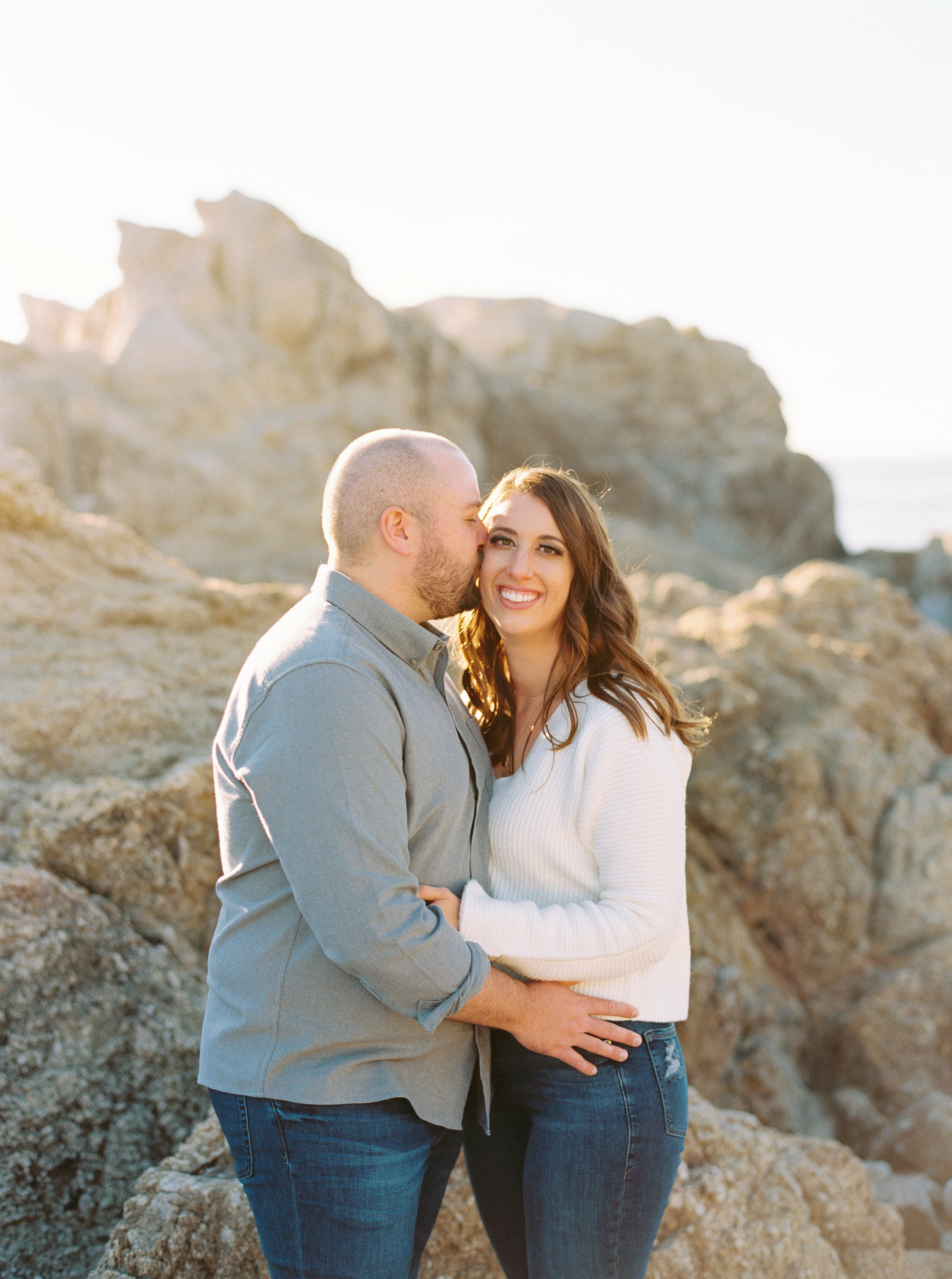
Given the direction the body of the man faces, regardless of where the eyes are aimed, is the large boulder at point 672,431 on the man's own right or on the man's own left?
on the man's own left

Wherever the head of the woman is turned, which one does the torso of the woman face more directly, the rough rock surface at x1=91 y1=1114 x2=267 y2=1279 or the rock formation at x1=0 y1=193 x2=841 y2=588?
the rough rock surface

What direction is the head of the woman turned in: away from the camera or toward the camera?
toward the camera

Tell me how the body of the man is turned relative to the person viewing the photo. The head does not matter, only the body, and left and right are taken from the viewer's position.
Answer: facing to the right of the viewer

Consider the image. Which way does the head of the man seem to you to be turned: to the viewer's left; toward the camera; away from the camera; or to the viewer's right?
to the viewer's right

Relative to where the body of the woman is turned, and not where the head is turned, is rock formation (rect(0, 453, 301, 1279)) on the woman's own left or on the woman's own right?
on the woman's own right

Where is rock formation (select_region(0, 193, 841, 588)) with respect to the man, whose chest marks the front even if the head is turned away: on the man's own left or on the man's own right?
on the man's own left

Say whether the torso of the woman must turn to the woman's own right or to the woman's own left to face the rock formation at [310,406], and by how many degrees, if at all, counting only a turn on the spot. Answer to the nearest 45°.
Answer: approximately 135° to the woman's own right

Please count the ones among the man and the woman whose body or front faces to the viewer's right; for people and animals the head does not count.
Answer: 1

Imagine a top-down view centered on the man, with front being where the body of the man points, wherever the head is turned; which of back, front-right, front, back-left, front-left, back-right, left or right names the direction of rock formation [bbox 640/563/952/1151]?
front-left

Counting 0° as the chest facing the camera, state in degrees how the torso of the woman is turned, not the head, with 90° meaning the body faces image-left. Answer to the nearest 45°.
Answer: approximately 45°
